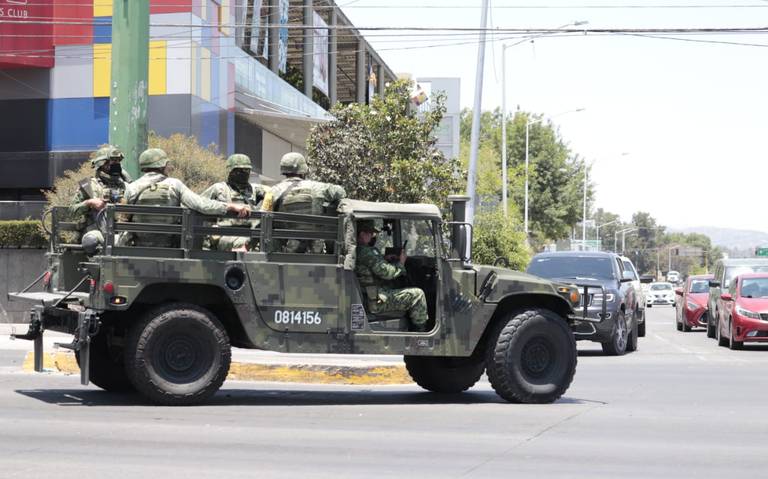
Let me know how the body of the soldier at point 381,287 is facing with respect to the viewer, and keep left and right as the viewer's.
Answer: facing to the right of the viewer

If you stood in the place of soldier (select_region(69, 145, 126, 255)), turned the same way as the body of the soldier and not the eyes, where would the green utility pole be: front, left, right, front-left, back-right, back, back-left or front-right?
back-left

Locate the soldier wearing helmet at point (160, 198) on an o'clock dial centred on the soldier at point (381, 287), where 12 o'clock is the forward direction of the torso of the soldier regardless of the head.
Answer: The soldier wearing helmet is roughly at 6 o'clock from the soldier.

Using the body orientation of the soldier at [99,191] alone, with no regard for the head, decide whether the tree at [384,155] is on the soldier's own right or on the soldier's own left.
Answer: on the soldier's own left

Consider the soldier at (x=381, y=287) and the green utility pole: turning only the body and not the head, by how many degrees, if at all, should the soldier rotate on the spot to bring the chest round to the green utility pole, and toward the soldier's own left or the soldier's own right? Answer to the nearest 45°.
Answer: approximately 135° to the soldier's own left

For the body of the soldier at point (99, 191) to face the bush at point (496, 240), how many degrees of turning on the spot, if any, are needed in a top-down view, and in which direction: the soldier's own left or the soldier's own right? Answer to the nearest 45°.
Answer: approximately 90° to the soldier's own left

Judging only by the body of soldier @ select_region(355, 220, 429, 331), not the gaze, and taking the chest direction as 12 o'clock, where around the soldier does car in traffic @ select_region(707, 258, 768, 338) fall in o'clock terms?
The car in traffic is roughly at 10 o'clock from the soldier.
